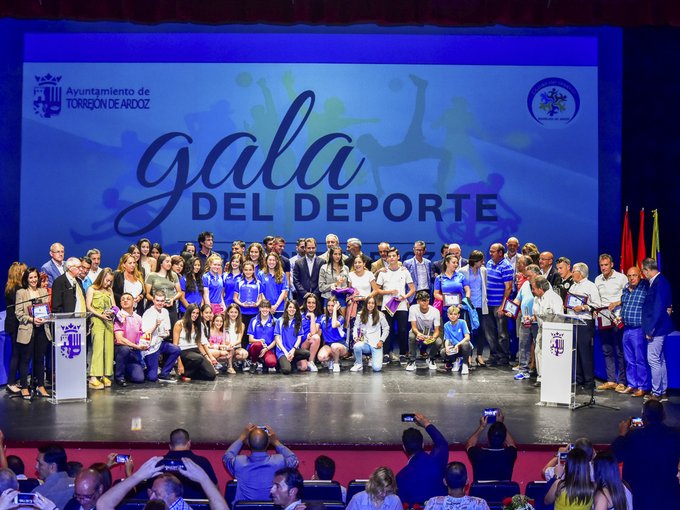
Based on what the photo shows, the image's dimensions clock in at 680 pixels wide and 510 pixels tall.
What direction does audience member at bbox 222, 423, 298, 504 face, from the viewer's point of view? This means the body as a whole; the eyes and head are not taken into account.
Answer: away from the camera

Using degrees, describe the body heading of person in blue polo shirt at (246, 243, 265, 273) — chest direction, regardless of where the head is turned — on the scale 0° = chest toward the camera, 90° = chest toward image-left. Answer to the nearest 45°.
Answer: approximately 0°

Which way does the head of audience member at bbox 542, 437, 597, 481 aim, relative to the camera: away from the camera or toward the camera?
away from the camera

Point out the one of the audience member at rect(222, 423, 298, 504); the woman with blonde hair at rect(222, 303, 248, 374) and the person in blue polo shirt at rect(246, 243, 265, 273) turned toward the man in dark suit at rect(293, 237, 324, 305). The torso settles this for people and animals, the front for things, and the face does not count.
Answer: the audience member

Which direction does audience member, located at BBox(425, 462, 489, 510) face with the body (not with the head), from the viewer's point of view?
away from the camera

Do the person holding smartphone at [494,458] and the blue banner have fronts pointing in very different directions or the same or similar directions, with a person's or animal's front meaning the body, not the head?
very different directions

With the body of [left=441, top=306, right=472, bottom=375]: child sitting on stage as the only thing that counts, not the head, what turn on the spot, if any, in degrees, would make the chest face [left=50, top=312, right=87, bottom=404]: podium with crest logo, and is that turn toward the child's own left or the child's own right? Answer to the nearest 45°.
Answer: approximately 45° to the child's own right

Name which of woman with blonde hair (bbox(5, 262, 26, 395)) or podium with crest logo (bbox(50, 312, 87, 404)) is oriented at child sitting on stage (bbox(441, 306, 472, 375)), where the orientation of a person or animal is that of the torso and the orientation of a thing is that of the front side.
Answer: the woman with blonde hair

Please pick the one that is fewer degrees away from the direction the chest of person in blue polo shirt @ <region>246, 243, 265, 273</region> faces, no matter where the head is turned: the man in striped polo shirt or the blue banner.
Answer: the man in striped polo shirt

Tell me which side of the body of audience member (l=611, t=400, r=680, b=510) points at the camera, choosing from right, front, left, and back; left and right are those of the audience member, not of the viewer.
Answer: back

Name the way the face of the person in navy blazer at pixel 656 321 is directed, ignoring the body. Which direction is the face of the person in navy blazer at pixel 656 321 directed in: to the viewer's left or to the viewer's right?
to the viewer's left

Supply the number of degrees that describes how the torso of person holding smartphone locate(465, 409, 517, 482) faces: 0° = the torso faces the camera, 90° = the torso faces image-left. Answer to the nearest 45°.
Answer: approximately 180°

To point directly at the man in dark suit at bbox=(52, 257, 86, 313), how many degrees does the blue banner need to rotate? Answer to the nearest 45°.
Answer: approximately 45° to its right

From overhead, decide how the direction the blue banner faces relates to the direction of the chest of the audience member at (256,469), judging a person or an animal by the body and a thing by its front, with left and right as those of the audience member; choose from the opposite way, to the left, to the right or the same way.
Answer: the opposite way

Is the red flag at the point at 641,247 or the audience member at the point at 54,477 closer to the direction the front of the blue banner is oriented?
the audience member
